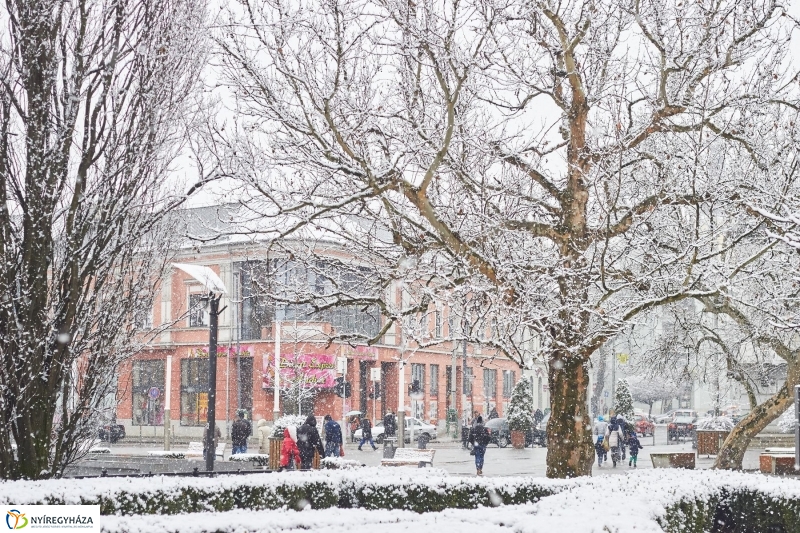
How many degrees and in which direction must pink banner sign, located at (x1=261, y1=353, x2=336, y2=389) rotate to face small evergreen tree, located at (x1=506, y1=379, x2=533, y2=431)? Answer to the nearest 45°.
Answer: approximately 45° to its left

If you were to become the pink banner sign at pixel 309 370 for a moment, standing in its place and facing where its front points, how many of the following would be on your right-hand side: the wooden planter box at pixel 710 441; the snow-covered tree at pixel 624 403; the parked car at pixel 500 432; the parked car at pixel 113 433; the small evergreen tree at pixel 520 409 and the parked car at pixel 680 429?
1

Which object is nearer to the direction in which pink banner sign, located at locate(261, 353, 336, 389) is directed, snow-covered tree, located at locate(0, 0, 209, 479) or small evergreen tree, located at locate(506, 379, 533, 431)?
the snow-covered tree

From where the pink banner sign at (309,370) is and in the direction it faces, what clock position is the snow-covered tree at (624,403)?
The snow-covered tree is roughly at 9 o'clock from the pink banner sign.

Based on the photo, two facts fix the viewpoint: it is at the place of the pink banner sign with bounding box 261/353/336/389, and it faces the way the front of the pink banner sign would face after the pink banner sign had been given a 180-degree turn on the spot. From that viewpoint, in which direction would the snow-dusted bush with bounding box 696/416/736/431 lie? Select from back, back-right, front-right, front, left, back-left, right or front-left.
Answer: back-right

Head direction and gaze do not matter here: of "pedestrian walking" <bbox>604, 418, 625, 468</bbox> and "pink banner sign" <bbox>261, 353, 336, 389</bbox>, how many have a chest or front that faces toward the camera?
1

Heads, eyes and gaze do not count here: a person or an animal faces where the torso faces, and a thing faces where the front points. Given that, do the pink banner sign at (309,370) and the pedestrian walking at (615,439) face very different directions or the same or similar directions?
very different directions

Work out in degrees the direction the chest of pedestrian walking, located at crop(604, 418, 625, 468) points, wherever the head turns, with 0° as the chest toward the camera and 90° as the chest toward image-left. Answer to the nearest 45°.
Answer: approximately 180°

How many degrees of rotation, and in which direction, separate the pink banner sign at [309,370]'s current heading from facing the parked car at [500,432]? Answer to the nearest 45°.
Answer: approximately 45° to its left

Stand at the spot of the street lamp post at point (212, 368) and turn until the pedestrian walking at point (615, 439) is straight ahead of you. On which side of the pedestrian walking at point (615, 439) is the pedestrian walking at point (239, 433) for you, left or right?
left

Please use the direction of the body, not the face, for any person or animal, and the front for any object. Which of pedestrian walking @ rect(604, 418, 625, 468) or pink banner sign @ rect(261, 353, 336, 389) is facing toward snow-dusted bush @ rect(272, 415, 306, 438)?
the pink banner sign

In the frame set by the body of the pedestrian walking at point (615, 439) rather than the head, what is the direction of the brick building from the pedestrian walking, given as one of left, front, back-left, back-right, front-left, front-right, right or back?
front-left

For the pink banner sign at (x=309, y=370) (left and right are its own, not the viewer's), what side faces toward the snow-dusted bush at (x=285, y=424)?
front

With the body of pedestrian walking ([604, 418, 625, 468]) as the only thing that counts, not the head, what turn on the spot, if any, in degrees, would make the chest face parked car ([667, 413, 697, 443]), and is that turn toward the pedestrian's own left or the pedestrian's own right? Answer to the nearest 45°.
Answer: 0° — they already face it

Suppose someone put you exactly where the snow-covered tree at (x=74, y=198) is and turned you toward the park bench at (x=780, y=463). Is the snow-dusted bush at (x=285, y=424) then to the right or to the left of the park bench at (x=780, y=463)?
left

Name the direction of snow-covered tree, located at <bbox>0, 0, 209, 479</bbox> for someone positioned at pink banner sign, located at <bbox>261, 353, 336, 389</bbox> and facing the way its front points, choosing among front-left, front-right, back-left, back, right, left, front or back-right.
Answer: front

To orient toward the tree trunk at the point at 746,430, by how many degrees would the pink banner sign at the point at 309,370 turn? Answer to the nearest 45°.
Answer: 0° — it already faces it

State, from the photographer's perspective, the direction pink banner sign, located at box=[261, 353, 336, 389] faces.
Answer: facing the viewer
